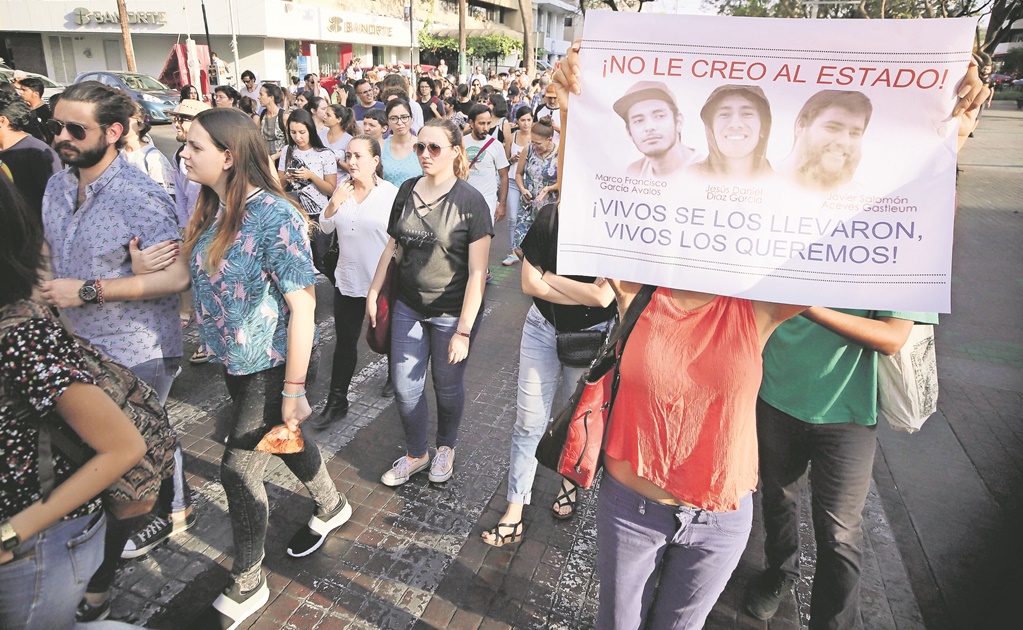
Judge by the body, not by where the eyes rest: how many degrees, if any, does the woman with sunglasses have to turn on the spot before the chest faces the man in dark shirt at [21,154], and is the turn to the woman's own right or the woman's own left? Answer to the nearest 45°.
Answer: approximately 90° to the woman's own right

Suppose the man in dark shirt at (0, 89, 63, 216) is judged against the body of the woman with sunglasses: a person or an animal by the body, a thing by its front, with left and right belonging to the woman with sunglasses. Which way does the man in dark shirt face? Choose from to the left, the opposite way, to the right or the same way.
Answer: the same way

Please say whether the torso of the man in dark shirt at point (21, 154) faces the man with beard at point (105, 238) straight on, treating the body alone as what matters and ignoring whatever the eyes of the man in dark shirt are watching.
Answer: no

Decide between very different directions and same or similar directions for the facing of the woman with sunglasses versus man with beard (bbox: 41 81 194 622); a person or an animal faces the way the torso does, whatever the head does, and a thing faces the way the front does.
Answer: same or similar directions

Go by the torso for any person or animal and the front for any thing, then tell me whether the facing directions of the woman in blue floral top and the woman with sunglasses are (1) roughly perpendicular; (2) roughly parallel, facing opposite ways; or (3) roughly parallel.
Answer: roughly parallel

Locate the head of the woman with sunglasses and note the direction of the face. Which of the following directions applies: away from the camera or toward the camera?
toward the camera

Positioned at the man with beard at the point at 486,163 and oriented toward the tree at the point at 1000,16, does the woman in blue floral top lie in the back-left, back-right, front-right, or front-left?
back-right

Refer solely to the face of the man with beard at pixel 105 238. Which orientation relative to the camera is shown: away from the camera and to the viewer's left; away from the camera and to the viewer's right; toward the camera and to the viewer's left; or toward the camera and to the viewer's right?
toward the camera and to the viewer's left

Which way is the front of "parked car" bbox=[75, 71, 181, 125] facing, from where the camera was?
facing the viewer and to the right of the viewer

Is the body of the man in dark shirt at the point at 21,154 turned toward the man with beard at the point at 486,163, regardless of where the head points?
no

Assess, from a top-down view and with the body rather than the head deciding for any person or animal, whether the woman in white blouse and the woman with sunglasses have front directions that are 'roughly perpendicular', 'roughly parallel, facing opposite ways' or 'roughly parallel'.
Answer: roughly parallel

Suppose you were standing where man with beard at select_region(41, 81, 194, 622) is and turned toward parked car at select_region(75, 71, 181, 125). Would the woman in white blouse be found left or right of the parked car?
right

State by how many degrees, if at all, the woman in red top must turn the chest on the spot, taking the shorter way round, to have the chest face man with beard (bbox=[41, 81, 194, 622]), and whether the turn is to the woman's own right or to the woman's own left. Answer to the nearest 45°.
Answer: approximately 90° to the woman's own right

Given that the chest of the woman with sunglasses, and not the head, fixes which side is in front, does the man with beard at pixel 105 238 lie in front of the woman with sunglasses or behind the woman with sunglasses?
in front

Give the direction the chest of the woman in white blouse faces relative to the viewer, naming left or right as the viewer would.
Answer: facing the viewer and to the left of the viewer

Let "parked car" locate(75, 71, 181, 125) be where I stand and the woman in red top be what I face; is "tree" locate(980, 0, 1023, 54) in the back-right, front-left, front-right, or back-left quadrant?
front-left
